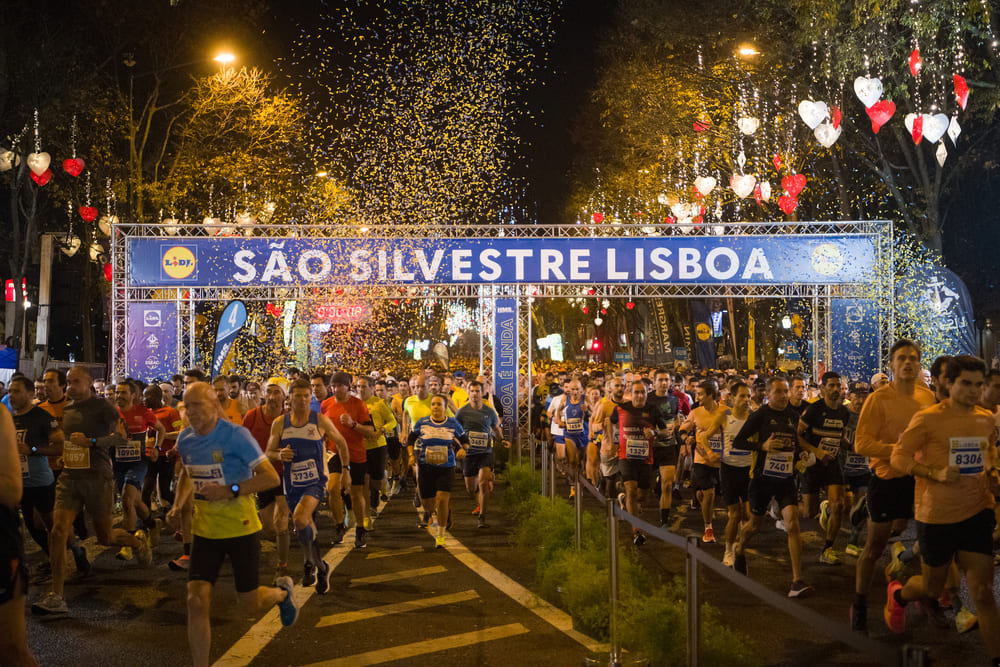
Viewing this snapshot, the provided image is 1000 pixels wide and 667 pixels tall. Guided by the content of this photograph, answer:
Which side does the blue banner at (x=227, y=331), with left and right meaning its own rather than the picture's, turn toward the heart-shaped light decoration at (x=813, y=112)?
left

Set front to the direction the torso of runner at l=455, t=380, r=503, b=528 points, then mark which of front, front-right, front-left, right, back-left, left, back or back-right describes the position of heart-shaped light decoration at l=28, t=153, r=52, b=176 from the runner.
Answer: back-right

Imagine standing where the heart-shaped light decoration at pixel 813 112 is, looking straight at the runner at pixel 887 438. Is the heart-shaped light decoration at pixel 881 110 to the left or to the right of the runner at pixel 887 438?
left

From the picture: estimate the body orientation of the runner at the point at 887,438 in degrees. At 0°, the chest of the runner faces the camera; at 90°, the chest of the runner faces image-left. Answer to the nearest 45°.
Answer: approximately 315°

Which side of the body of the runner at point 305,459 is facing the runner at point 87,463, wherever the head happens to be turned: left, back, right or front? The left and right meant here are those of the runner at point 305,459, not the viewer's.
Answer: right

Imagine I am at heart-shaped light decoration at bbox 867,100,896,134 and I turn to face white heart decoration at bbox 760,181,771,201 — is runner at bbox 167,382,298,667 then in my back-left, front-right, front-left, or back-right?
back-left

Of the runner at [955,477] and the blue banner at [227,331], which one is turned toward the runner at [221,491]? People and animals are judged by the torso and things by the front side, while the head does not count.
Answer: the blue banner

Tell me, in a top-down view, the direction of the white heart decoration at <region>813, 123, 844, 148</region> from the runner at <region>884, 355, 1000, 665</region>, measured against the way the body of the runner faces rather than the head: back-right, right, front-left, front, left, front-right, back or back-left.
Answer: back-left

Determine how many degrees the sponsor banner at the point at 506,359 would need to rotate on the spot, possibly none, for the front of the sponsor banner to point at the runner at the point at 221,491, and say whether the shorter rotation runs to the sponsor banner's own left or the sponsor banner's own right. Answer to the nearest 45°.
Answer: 0° — it already faces them
